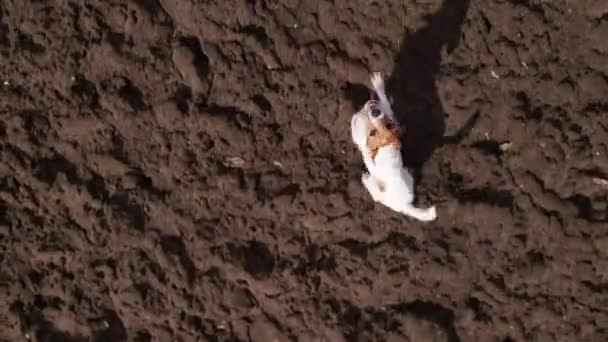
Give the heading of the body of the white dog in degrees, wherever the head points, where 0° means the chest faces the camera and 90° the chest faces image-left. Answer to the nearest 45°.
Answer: approximately 180°
